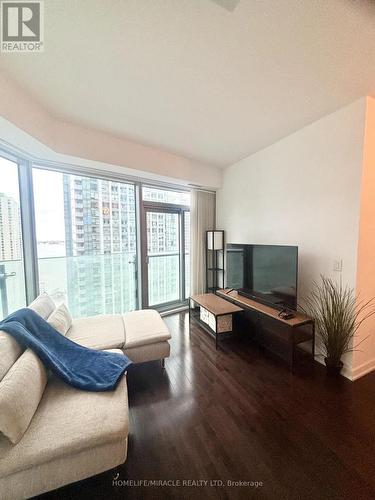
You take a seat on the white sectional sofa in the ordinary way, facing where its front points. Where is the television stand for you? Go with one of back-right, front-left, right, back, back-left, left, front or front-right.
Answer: front

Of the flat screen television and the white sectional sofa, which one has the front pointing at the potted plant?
the white sectional sofa

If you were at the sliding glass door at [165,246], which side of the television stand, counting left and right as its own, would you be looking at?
right

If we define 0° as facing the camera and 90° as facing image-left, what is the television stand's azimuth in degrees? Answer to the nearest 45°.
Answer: approximately 45°

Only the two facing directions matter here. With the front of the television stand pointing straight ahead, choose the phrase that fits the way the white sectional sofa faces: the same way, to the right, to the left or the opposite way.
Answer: the opposite way

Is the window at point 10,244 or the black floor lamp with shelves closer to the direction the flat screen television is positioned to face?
the window

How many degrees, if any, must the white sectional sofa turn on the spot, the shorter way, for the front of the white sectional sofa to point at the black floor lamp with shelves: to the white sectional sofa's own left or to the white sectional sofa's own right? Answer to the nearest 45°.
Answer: approximately 45° to the white sectional sofa's own left

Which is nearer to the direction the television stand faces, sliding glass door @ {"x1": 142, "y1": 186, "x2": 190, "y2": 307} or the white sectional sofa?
the white sectional sofa

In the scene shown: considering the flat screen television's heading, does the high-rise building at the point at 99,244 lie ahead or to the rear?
ahead

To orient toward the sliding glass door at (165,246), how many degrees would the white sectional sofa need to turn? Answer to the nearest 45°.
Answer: approximately 45° to its left

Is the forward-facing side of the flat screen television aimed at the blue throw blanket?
yes

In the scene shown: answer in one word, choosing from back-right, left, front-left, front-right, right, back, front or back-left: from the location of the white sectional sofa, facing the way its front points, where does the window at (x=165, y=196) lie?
front-left

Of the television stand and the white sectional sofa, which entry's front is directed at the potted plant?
the white sectional sofa

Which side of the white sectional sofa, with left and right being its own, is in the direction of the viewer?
right

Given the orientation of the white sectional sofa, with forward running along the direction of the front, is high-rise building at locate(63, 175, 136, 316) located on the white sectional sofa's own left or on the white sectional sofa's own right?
on the white sectional sofa's own left
